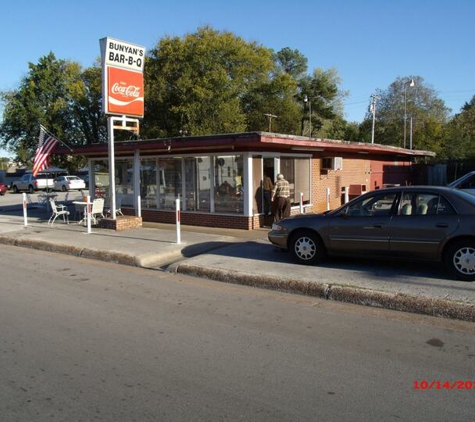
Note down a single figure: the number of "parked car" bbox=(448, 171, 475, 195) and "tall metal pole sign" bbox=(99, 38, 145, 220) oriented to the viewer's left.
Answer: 1

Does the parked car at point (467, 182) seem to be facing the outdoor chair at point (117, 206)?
yes

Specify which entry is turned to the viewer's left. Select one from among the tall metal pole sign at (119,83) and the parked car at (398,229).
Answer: the parked car

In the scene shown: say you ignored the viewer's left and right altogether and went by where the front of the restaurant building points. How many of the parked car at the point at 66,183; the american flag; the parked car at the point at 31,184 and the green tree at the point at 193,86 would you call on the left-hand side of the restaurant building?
0

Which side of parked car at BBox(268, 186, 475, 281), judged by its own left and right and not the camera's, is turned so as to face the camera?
left

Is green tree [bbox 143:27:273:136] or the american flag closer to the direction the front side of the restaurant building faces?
the american flag

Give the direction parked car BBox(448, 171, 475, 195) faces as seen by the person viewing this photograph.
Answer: facing to the left of the viewer

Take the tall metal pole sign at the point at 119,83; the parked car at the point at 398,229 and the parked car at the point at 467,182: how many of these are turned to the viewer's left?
2

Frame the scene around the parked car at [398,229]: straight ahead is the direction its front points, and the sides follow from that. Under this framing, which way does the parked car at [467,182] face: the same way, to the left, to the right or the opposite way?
the same way

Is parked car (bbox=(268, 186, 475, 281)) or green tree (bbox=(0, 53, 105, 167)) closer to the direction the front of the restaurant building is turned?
the parked car

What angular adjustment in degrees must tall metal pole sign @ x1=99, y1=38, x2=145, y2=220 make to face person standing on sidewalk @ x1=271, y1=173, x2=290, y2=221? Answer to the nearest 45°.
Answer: approximately 45° to its left

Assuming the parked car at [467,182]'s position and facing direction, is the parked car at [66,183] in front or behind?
in front

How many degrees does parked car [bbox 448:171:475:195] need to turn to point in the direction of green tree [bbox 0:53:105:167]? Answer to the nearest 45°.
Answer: approximately 45° to its right

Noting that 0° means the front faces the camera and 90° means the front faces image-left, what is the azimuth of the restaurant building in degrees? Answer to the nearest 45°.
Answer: approximately 45°
